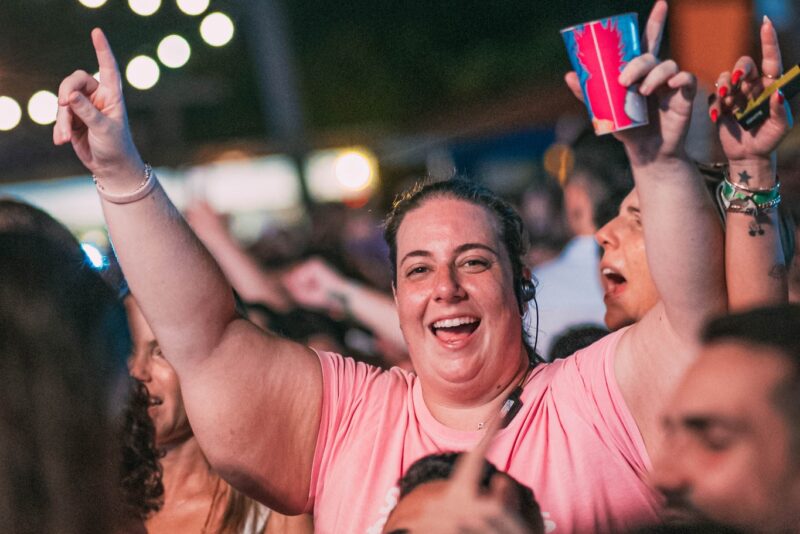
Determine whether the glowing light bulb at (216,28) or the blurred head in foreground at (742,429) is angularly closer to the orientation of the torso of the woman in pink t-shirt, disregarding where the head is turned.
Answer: the blurred head in foreground

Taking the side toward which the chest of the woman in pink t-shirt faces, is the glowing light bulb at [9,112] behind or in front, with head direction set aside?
behind

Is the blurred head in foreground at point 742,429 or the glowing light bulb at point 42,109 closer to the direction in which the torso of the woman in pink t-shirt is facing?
the blurred head in foreground

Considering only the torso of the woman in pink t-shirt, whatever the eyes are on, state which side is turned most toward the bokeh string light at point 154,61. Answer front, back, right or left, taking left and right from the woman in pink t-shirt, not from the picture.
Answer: back

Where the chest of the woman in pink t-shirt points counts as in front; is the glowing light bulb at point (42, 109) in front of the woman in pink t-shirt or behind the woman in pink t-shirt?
behind

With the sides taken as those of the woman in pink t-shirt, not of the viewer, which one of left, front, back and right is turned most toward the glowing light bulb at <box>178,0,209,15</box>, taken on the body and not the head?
back

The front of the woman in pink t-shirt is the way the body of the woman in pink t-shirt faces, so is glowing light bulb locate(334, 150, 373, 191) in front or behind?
behind

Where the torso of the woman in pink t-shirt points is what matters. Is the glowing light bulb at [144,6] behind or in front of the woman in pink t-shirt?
behind

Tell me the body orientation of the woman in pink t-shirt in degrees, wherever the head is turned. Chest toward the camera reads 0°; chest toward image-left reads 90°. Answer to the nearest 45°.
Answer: approximately 0°
